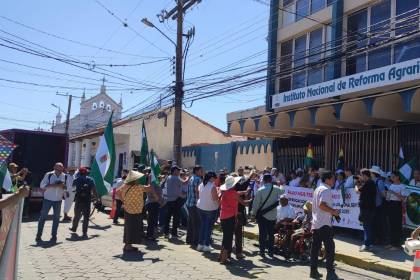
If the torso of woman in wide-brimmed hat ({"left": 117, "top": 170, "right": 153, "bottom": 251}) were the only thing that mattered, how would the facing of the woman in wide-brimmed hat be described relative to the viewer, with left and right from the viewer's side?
facing away from the viewer and to the right of the viewer

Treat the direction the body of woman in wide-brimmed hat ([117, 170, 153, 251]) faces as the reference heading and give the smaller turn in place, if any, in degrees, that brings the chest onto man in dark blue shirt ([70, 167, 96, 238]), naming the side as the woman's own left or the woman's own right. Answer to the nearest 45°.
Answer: approximately 90° to the woman's own left

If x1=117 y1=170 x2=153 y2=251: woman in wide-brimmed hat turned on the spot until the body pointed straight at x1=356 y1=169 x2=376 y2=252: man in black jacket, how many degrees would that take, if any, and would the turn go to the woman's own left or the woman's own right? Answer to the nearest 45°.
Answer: approximately 45° to the woman's own right

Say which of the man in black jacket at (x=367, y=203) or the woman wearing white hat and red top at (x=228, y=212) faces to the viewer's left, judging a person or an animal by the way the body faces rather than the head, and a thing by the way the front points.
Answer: the man in black jacket

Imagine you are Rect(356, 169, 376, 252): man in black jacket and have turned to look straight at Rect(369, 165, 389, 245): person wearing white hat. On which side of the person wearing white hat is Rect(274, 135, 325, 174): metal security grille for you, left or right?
left

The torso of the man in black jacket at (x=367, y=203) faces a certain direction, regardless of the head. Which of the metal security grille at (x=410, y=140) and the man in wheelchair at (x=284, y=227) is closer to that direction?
the man in wheelchair
